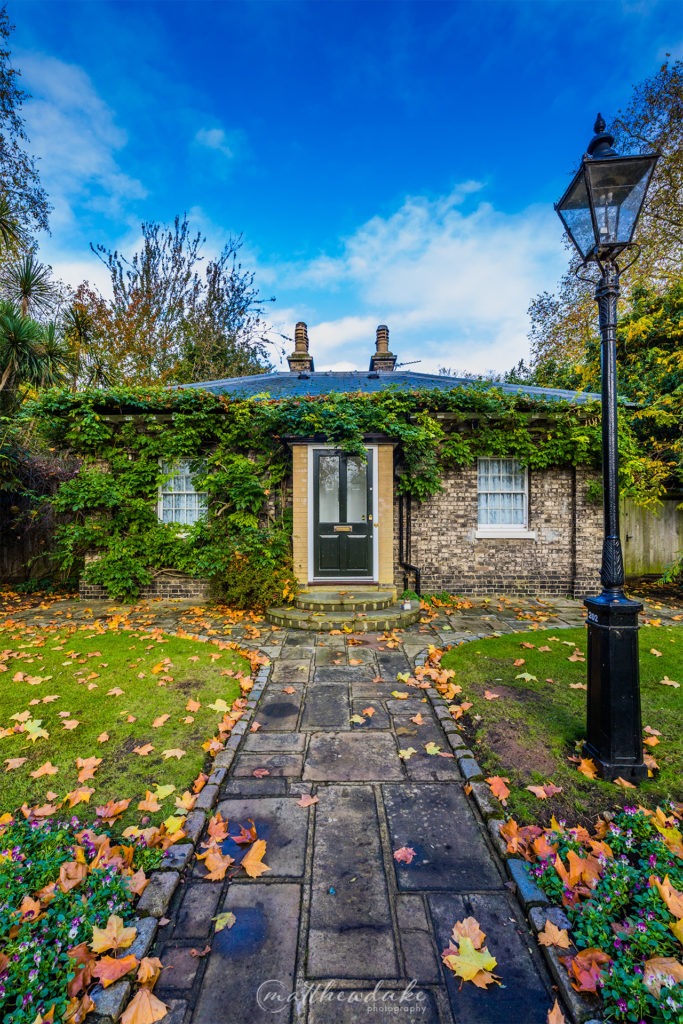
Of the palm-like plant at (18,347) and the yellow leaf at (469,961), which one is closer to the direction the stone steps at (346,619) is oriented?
the yellow leaf

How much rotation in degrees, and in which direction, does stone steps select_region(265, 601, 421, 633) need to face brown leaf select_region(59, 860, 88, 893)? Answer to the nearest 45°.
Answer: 0° — it already faces it

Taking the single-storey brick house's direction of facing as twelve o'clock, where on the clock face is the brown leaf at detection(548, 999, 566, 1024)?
The brown leaf is roughly at 12 o'clock from the single-storey brick house.

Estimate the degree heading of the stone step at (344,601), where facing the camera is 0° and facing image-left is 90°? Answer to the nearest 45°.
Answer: approximately 0°

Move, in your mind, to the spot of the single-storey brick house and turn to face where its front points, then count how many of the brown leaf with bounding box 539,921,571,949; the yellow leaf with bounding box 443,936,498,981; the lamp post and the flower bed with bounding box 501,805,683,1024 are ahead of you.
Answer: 4
